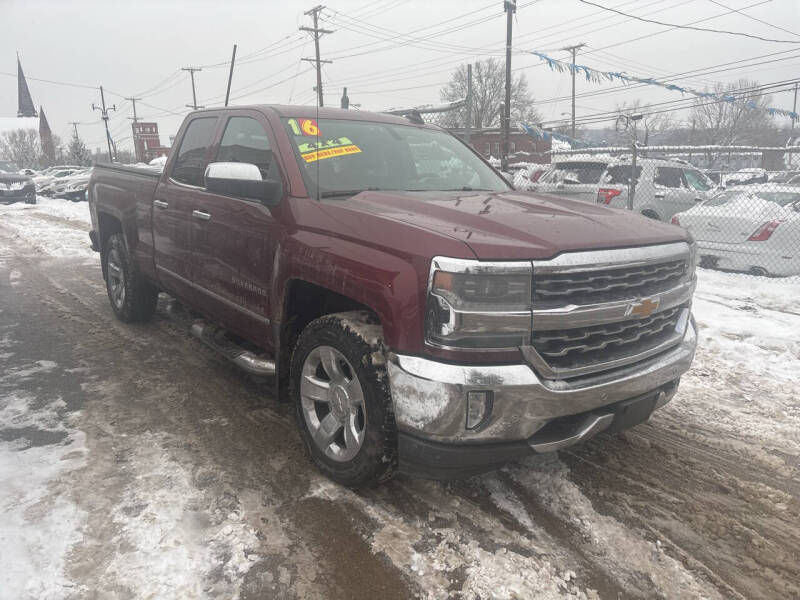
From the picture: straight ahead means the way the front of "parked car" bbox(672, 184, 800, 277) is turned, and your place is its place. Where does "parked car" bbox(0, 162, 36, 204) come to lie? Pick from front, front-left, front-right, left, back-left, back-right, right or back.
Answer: back-left

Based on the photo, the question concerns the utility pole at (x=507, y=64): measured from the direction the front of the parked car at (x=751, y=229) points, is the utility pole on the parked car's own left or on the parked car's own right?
on the parked car's own left

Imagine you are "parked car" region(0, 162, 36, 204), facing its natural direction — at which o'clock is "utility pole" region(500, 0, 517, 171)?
The utility pole is roughly at 12 o'clock from the parked car.

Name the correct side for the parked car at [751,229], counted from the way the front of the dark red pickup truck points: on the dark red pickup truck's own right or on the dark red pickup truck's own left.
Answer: on the dark red pickup truck's own left

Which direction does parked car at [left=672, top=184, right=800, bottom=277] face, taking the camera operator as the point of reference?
facing away from the viewer and to the right of the viewer

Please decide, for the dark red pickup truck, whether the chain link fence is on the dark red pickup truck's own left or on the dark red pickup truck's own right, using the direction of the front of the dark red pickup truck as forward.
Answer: on the dark red pickup truck's own left

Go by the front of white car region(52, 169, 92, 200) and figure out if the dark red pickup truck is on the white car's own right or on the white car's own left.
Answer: on the white car's own left
